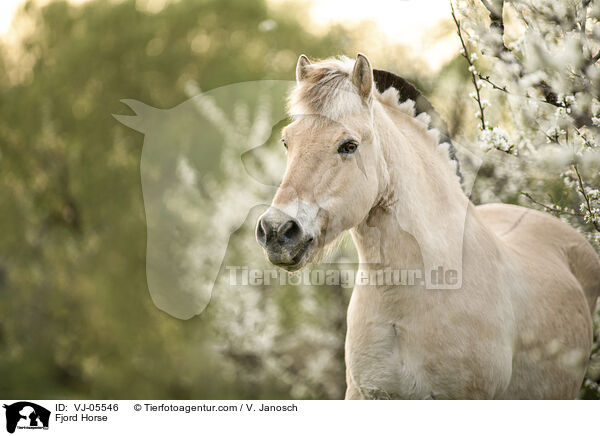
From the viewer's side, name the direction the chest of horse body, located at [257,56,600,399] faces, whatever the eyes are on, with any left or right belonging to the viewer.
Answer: facing the viewer and to the left of the viewer
